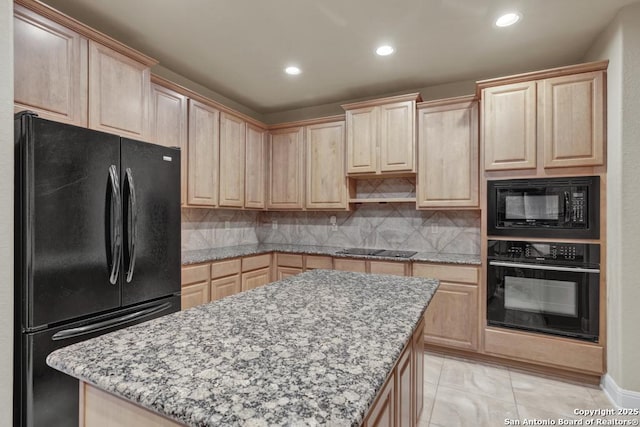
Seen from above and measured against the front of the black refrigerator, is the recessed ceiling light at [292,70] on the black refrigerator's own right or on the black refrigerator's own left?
on the black refrigerator's own left

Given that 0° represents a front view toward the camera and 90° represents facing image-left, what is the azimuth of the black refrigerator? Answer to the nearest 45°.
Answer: approximately 315°

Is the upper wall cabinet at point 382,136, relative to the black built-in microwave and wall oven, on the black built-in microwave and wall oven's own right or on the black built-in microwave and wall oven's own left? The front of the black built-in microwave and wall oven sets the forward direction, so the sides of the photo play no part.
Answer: on the black built-in microwave and wall oven's own right

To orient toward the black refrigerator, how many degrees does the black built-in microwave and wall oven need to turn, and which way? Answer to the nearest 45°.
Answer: approximately 45° to its right

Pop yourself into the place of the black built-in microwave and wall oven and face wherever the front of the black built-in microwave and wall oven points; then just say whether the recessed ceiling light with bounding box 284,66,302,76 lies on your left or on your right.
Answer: on your right

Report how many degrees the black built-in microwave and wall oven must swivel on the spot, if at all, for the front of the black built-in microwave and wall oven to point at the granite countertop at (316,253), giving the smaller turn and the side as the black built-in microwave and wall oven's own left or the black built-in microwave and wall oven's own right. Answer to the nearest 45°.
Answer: approximately 90° to the black built-in microwave and wall oven's own right

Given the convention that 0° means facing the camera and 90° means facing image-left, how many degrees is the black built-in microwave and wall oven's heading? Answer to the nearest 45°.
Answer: approximately 0°

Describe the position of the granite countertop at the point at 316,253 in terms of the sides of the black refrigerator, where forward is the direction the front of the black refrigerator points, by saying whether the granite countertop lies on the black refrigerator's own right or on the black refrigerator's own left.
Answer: on the black refrigerator's own left

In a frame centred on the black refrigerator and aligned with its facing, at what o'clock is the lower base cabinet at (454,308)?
The lower base cabinet is roughly at 11 o'clock from the black refrigerator.

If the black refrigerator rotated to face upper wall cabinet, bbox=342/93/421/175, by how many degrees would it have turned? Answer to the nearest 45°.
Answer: approximately 45° to its left
